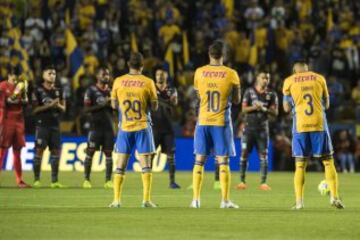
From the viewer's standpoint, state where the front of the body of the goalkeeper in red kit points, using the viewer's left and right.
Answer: facing the viewer and to the right of the viewer

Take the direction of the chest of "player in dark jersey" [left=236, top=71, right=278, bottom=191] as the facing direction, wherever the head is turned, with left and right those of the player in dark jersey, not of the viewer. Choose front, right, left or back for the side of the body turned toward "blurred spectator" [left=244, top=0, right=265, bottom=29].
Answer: back

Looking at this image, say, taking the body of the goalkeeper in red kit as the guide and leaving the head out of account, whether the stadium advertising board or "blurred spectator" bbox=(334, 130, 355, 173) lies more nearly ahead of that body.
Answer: the blurred spectator

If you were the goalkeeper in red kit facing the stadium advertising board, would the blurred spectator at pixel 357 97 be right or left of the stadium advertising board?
right

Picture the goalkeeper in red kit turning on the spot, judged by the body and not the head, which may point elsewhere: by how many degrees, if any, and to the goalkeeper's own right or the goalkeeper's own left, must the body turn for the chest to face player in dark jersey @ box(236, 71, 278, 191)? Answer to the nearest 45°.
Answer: approximately 45° to the goalkeeper's own left

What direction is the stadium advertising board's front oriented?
toward the camera

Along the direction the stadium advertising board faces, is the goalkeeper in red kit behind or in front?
in front

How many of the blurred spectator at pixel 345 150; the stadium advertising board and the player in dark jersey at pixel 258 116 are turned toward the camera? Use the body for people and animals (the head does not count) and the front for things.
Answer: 3

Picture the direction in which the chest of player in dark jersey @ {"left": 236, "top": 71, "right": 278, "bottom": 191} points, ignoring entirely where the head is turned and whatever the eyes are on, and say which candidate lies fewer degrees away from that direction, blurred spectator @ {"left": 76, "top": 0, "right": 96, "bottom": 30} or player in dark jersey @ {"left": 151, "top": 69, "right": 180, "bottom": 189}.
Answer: the player in dark jersey

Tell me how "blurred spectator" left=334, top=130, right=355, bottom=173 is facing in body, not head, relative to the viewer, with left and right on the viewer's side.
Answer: facing the viewer

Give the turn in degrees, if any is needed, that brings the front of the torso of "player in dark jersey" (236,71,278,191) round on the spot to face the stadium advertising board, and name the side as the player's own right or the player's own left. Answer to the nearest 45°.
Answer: approximately 135° to the player's own right
